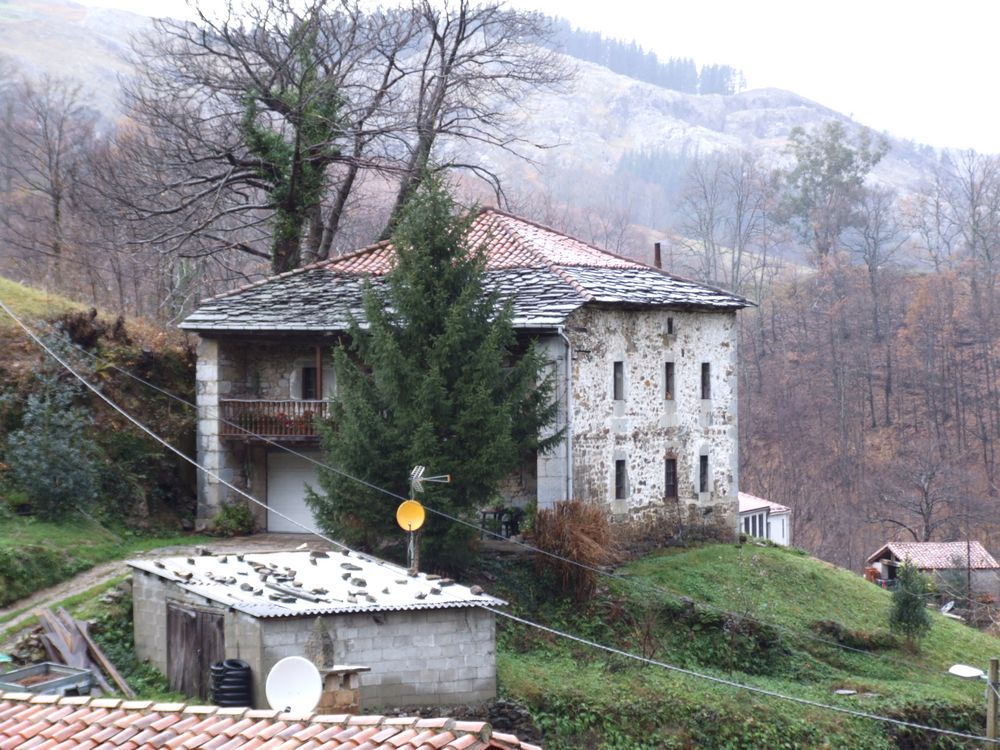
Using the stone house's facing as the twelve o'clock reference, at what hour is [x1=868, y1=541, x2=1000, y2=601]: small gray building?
The small gray building is roughly at 6 o'clock from the stone house.

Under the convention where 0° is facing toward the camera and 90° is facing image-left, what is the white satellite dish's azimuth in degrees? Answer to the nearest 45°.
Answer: approximately 0°

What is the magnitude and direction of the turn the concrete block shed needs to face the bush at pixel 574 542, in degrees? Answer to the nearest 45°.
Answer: approximately 180°

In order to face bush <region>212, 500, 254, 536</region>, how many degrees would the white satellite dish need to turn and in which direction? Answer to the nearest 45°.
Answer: approximately 180°

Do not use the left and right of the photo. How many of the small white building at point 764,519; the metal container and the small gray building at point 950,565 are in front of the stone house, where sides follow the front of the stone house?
1

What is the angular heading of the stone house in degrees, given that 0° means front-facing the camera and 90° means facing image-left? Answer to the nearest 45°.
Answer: approximately 45°

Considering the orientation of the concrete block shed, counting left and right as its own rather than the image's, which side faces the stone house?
back

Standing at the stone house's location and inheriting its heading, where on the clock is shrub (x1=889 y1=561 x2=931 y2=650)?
The shrub is roughly at 8 o'clock from the stone house.
